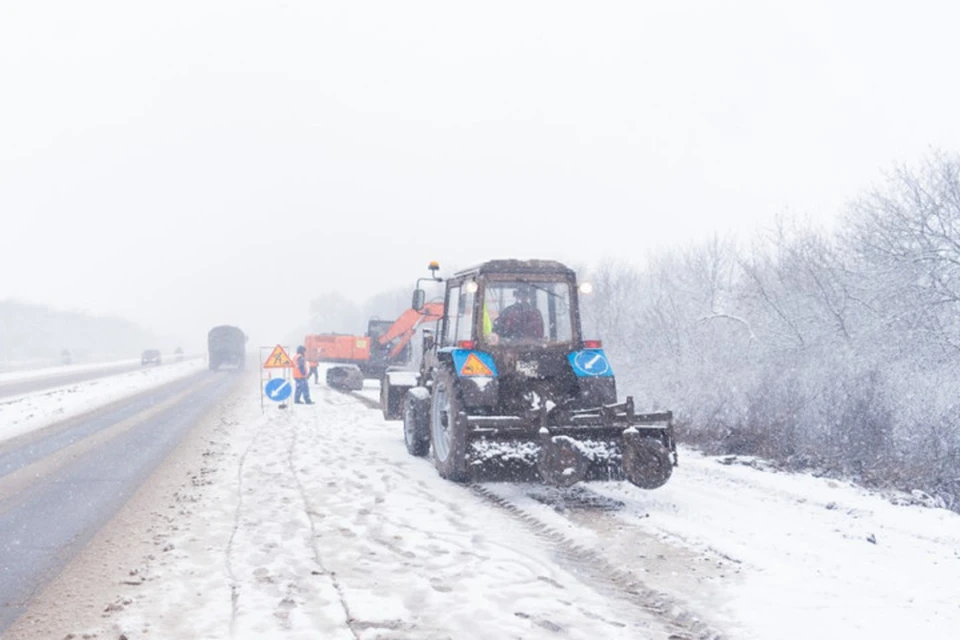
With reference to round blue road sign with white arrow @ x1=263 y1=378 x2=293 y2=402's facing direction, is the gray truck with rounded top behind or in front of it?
behind

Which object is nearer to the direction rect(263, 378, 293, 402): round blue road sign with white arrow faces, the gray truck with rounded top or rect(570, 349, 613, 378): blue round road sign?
the blue round road sign

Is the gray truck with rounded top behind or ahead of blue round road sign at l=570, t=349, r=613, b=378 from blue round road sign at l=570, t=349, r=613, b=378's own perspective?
behind

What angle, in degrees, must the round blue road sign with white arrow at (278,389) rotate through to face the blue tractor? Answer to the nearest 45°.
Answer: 0° — it already faces it

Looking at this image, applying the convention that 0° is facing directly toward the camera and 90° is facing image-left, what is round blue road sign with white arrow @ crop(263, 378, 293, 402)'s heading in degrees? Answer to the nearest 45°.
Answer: approximately 0°

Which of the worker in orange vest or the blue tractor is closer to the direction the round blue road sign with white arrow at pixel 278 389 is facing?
the blue tractor

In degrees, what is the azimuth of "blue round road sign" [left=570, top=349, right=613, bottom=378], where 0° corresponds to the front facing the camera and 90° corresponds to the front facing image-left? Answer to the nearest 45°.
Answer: approximately 0°

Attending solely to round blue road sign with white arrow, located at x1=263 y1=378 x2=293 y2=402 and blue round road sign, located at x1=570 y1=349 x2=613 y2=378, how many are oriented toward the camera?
2

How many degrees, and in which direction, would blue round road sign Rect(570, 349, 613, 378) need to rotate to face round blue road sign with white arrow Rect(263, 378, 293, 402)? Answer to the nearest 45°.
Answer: approximately 135° to its right
